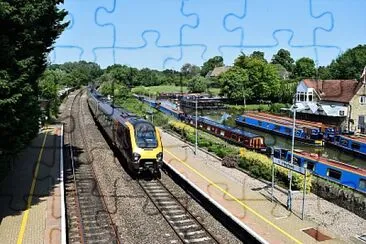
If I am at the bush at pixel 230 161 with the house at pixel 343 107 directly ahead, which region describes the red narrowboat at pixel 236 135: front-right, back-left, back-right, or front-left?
front-left

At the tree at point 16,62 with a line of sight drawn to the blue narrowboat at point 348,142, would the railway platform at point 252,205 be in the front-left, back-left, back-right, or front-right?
front-right

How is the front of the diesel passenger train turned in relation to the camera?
facing the viewer and to the right of the viewer
